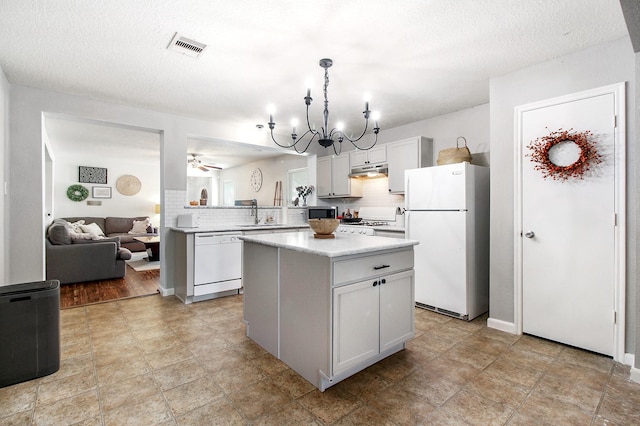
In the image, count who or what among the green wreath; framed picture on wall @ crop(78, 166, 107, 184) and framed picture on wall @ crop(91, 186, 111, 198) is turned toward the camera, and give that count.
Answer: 3

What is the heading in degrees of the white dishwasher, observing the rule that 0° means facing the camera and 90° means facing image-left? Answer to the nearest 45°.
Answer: approximately 315°

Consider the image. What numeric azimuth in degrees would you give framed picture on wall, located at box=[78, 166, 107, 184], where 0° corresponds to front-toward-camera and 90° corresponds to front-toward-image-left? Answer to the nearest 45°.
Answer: approximately 0°

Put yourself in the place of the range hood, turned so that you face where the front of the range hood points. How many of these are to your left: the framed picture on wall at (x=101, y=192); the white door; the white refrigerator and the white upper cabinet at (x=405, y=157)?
3

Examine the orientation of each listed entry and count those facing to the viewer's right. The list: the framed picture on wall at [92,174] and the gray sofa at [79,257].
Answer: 1

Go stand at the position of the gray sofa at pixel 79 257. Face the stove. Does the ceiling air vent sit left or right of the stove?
right

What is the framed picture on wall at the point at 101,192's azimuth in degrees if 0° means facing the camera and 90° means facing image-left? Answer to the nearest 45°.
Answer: approximately 0°

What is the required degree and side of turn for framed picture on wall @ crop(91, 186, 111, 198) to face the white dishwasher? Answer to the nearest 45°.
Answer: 0° — it already faces it

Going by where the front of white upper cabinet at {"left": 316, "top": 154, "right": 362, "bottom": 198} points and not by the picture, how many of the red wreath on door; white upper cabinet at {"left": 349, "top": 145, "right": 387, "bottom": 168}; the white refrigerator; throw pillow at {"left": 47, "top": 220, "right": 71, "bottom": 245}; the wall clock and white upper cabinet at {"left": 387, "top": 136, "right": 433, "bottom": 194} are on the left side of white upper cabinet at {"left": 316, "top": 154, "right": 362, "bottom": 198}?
4
